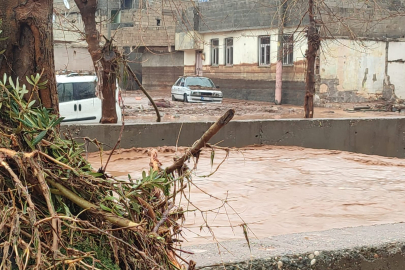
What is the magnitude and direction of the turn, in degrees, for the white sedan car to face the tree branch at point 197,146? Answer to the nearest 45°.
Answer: approximately 45° to its right

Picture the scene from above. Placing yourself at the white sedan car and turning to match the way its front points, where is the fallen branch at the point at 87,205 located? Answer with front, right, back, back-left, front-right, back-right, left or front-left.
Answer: front-right

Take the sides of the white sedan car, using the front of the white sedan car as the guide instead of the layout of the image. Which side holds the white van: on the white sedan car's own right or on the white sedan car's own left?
on the white sedan car's own right

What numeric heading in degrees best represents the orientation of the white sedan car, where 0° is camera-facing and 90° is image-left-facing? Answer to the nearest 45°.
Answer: approximately 315°
